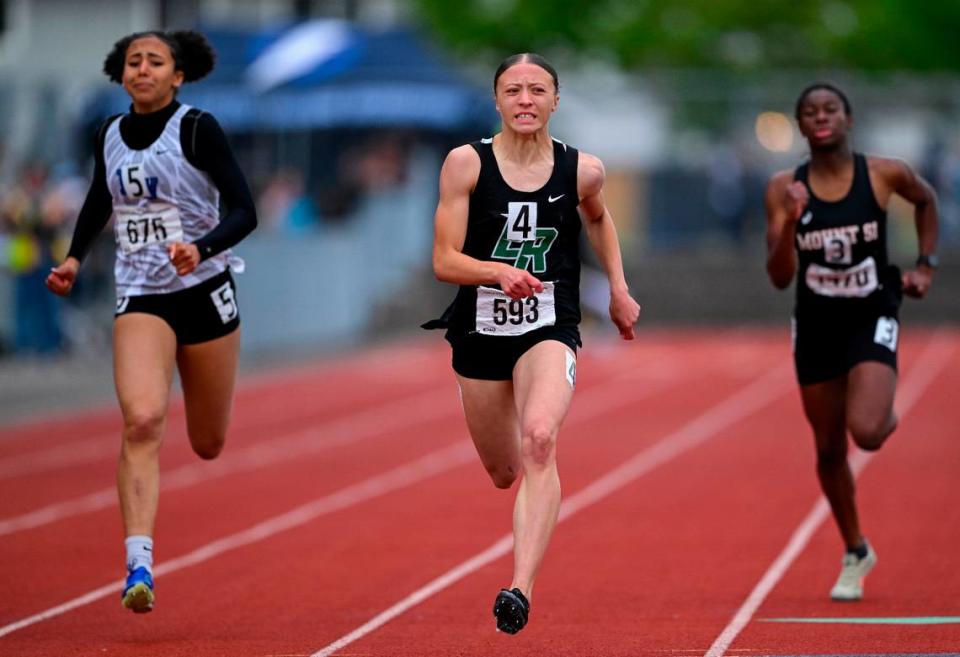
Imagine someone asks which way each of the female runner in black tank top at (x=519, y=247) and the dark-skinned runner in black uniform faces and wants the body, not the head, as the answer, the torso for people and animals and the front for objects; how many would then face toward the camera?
2

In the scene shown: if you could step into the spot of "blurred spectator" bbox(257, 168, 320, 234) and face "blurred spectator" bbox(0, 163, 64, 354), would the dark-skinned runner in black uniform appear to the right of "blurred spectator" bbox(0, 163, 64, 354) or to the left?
left

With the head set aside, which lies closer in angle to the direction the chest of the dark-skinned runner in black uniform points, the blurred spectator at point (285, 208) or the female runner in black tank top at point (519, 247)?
the female runner in black tank top

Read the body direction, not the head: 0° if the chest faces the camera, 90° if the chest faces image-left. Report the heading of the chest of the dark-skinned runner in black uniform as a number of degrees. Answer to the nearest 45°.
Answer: approximately 0°

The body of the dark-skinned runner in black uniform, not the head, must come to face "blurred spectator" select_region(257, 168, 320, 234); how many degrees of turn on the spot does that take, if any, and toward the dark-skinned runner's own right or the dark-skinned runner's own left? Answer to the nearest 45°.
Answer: approximately 135° to the dark-skinned runner's own right

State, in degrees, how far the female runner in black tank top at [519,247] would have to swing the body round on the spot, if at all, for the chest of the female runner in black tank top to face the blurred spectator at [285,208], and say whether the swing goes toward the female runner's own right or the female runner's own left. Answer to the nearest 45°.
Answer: approximately 180°
